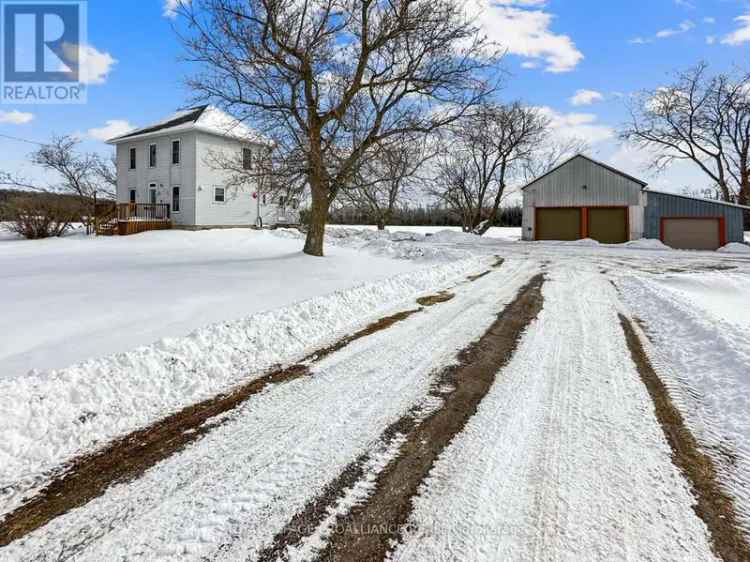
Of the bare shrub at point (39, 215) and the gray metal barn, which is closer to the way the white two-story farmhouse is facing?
the bare shrub

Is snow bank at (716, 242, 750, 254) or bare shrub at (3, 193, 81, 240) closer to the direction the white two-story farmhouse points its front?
the bare shrub

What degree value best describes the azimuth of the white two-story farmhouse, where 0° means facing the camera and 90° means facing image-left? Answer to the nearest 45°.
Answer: approximately 45°

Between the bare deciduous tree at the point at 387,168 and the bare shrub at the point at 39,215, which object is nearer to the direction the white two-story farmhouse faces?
the bare shrub

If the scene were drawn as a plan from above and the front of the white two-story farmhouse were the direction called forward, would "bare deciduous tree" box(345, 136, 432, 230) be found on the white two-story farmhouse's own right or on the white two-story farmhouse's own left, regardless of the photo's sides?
on the white two-story farmhouse's own left
